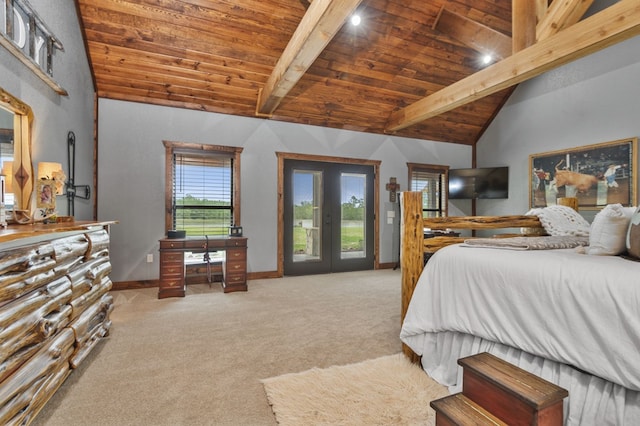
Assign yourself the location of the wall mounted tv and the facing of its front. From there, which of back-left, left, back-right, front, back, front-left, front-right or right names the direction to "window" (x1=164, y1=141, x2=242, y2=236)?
front-right

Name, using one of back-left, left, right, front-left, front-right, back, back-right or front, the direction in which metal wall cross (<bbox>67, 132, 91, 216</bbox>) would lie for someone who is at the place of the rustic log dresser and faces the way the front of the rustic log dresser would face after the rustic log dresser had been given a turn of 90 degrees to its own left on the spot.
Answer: front-left

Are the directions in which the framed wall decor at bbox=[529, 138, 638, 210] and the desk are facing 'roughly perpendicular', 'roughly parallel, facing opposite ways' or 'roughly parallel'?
roughly perpendicular

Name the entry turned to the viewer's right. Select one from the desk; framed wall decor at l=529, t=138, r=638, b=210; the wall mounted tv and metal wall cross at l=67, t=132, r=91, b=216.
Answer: the metal wall cross

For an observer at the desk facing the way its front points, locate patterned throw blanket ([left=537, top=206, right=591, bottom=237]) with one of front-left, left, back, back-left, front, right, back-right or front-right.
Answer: front-left

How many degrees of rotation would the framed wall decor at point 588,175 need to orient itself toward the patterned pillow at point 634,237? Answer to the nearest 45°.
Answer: approximately 45° to its left

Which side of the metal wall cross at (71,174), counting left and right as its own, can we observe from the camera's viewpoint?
right

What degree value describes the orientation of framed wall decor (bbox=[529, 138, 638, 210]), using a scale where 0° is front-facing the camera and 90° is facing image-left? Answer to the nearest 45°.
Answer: approximately 45°

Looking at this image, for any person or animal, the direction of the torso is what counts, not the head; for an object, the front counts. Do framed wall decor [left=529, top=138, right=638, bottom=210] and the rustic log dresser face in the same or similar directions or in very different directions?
very different directions

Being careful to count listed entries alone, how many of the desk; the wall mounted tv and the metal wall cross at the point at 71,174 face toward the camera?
2

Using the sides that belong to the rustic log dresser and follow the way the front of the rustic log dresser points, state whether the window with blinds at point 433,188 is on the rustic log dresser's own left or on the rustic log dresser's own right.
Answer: on the rustic log dresser's own left

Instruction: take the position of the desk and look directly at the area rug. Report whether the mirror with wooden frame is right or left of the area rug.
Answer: right

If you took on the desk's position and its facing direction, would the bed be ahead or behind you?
ahead
